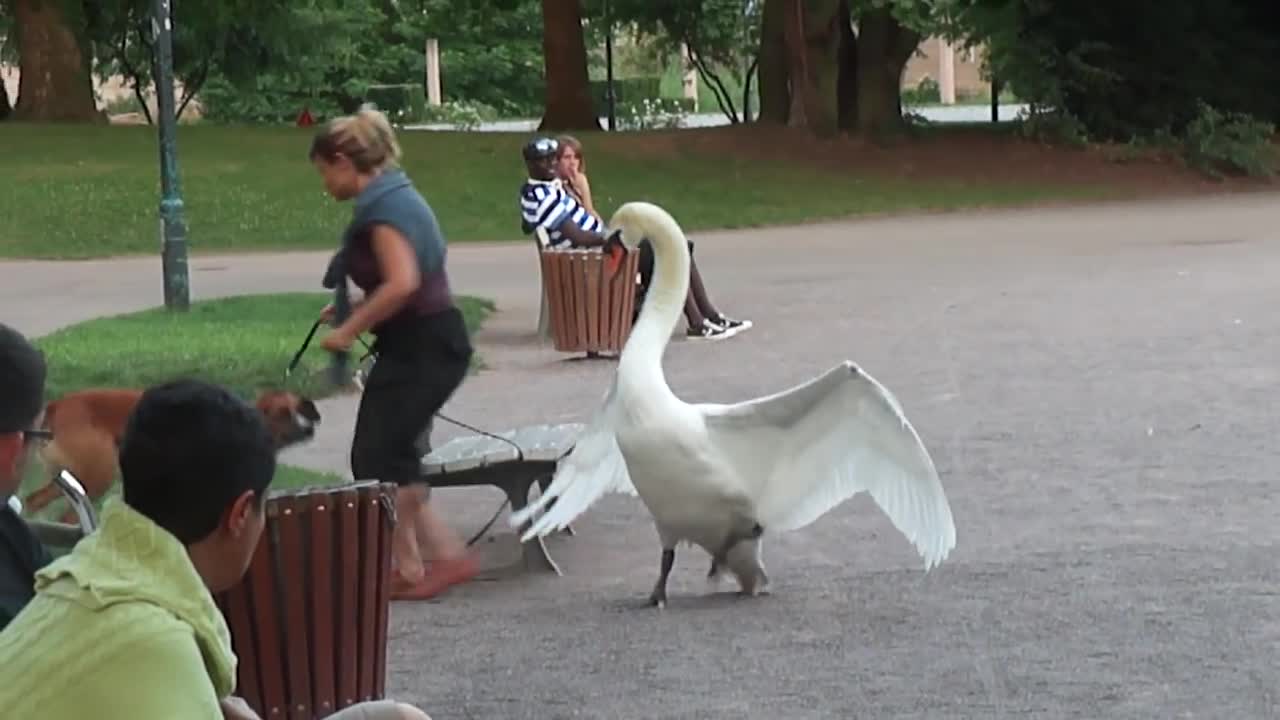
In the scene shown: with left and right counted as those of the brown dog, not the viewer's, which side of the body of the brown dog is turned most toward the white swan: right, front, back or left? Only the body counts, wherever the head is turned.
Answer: front

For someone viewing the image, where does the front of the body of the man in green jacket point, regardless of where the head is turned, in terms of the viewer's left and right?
facing away from the viewer and to the right of the viewer

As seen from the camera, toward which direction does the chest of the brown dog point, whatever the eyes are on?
to the viewer's right

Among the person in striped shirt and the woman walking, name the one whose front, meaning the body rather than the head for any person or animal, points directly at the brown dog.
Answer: the woman walking

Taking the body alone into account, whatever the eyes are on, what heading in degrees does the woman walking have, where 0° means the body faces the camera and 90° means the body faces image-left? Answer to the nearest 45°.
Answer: approximately 90°

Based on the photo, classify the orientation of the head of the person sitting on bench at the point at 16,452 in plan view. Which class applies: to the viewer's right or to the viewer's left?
to the viewer's right

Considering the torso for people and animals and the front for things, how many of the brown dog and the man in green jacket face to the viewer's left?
0

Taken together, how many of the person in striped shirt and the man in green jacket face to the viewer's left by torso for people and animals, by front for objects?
0

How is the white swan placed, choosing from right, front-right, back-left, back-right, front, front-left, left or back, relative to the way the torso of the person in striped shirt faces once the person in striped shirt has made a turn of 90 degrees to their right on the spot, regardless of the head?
front

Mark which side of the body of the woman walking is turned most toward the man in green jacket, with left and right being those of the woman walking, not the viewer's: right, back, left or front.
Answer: left

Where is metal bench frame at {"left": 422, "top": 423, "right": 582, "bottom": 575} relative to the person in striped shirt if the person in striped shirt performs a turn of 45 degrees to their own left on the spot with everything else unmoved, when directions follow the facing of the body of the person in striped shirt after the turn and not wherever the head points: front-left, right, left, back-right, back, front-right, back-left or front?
back-right

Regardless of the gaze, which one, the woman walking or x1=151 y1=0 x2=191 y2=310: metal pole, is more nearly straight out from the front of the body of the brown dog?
the woman walking

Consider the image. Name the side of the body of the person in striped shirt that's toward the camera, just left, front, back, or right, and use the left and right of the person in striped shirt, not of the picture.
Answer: right

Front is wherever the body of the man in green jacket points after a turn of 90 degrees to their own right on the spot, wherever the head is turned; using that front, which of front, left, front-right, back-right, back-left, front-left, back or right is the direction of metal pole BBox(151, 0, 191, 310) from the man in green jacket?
back-left

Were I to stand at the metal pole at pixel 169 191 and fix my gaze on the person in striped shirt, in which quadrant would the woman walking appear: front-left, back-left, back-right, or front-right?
front-right

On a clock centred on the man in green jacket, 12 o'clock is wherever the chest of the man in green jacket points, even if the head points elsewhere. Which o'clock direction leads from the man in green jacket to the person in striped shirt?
The person in striped shirt is roughly at 11 o'clock from the man in green jacket.

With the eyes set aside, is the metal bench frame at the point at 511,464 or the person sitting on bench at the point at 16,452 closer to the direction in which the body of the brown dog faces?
the metal bench frame

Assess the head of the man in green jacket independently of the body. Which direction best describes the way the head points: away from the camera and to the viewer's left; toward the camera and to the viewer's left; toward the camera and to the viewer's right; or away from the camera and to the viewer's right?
away from the camera and to the viewer's right
